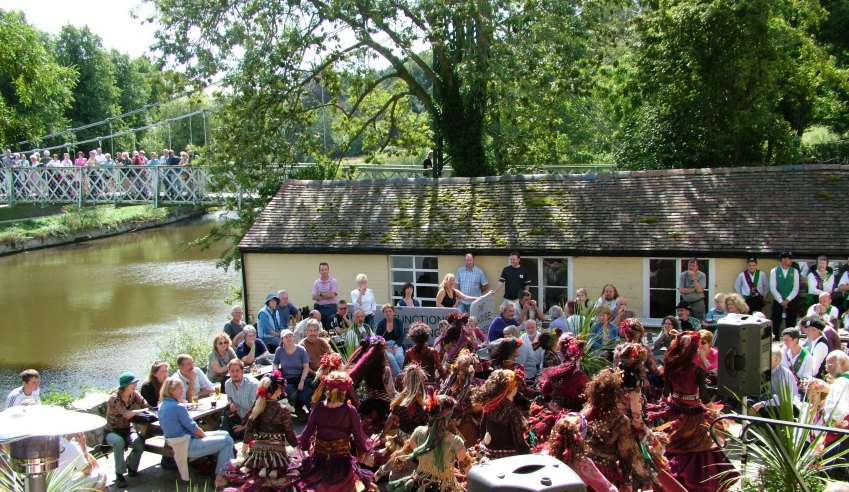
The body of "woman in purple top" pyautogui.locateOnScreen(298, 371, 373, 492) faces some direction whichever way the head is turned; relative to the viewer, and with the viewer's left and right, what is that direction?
facing away from the viewer

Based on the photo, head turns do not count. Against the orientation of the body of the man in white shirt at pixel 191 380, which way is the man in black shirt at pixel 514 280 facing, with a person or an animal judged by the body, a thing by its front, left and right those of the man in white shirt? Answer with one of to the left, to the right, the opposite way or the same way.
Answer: to the right

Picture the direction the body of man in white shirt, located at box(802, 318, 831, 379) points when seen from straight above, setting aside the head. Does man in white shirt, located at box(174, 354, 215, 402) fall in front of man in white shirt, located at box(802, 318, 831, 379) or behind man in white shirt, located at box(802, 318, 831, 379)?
in front

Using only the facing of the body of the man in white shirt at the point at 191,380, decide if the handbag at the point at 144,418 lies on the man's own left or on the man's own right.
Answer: on the man's own right

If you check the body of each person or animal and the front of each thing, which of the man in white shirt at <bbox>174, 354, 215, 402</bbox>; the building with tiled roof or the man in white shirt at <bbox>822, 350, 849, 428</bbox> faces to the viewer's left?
the man in white shirt at <bbox>822, 350, 849, 428</bbox>

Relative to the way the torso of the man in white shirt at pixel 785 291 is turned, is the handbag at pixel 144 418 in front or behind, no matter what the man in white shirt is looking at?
in front

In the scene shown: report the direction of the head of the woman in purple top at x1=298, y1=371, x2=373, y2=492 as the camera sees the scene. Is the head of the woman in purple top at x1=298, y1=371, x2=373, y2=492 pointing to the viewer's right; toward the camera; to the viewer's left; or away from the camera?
away from the camera

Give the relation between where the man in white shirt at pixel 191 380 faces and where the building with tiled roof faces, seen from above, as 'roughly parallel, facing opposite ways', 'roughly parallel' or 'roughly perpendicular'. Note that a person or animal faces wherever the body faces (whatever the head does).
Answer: roughly perpendicular

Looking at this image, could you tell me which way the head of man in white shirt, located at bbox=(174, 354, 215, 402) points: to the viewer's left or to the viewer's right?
to the viewer's right

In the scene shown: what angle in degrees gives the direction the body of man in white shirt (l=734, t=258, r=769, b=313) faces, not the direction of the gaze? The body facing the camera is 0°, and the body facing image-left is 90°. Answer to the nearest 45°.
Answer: approximately 0°

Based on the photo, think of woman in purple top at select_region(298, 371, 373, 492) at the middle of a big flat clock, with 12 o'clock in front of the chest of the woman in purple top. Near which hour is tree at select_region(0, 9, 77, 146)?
The tree is roughly at 11 o'clock from the woman in purple top.

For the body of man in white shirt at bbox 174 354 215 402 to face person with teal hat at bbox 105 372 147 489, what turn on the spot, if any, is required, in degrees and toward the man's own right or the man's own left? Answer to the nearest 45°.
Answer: approximately 90° to the man's own right
